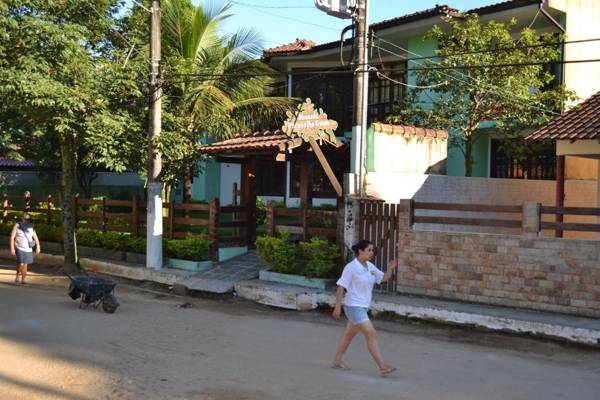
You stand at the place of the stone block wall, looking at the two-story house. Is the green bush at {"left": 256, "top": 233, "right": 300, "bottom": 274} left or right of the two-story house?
left

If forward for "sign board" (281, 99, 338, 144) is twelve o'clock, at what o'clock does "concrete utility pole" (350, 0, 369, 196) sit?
The concrete utility pole is roughly at 10 o'clock from the sign board.

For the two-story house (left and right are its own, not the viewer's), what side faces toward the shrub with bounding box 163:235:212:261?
front

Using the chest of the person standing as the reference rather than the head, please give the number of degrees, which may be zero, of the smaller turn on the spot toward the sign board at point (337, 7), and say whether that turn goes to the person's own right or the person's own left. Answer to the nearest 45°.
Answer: approximately 45° to the person's own left

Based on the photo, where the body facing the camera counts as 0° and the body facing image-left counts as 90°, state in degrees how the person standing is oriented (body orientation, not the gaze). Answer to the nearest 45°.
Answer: approximately 0°

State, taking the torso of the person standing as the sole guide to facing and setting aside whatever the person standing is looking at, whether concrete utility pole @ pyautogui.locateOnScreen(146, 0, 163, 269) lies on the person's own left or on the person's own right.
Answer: on the person's own left

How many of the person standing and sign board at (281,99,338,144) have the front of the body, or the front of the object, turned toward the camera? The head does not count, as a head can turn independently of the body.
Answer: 2

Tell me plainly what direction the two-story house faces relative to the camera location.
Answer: facing the viewer and to the left of the viewer

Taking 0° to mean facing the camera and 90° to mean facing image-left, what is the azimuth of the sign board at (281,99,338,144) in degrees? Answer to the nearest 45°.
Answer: approximately 0°

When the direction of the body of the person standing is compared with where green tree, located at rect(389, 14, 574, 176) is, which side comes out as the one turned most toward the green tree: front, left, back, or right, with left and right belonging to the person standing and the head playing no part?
left

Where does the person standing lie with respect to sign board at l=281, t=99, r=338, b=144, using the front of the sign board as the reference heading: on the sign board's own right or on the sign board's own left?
on the sign board's own right

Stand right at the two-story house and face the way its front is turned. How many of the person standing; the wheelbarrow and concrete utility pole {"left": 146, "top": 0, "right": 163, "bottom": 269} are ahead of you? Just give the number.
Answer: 3

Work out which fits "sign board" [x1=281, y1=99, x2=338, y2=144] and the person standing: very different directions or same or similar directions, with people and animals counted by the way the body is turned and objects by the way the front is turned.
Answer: same or similar directions

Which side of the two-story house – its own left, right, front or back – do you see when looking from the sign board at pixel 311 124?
front

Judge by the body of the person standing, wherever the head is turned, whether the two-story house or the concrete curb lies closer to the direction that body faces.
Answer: the concrete curb

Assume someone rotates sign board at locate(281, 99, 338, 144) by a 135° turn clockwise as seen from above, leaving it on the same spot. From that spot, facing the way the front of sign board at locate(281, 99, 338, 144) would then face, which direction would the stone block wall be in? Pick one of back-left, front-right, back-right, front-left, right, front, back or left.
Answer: back
